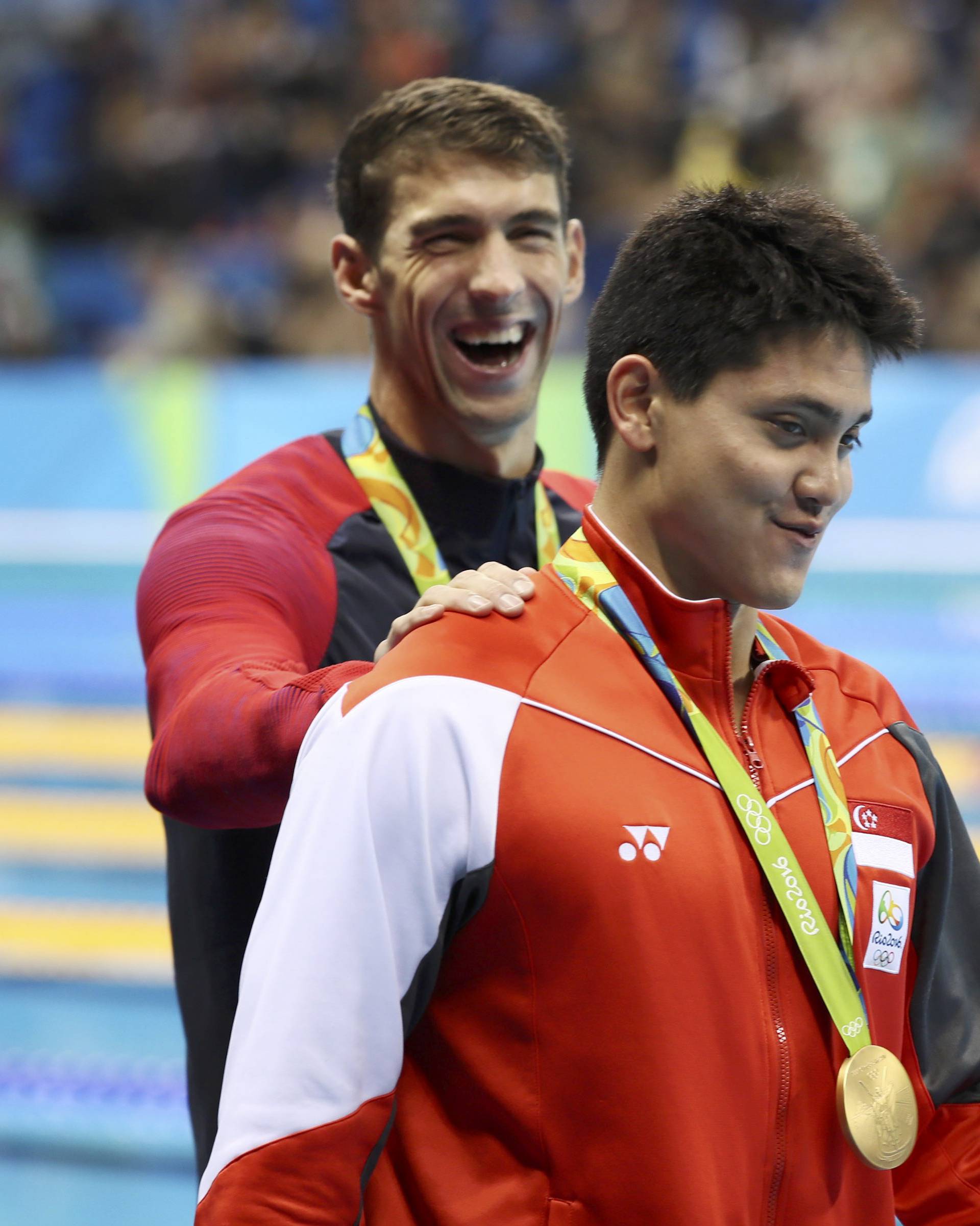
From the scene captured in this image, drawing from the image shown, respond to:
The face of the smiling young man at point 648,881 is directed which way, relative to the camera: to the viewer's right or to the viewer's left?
to the viewer's right

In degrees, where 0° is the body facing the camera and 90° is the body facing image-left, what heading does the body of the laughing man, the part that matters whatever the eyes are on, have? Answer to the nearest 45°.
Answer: approximately 315°

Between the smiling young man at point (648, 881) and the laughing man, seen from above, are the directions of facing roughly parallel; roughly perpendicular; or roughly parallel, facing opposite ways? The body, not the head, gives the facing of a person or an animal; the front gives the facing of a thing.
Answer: roughly parallel

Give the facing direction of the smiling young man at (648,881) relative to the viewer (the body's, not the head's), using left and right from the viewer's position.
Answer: facing the viewer and to the right of the viewer

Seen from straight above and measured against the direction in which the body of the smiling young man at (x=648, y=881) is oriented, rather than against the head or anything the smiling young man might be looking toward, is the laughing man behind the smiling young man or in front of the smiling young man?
behind

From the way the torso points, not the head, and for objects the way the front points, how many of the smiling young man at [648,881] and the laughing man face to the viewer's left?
0

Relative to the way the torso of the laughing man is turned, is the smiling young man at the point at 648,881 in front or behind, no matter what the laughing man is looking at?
in front
